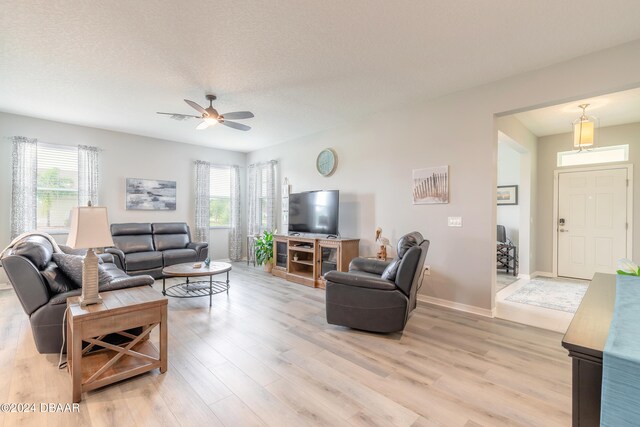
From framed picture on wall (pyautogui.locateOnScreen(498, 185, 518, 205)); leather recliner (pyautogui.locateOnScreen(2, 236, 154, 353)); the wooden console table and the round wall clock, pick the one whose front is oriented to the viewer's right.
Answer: the leather recliner

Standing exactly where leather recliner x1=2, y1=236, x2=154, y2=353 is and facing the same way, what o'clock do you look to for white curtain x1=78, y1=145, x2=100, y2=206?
The white curtain is roughly at 9 o'clock from the leather recliner.

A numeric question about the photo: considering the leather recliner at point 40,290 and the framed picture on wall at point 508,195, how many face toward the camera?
1

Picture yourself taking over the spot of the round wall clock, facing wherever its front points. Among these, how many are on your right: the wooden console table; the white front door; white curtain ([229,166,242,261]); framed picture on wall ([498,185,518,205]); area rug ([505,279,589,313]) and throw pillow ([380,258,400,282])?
1

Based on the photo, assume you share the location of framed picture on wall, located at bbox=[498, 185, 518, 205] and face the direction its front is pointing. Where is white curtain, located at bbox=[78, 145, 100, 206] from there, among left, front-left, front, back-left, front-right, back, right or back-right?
front-right

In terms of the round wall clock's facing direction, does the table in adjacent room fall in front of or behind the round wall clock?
behind

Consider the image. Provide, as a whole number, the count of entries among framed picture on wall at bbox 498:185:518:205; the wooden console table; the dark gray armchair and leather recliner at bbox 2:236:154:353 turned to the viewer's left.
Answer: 2

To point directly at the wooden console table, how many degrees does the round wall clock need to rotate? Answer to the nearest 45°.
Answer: approximately 45° to its left

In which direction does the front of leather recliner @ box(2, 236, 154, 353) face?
to the viewer's right

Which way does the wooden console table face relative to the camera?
to the viewer's left

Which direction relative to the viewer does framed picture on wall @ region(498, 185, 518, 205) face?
toward the camera

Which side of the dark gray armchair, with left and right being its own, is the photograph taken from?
left

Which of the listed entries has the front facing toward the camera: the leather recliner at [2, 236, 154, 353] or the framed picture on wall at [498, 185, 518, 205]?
the framed picture on wall

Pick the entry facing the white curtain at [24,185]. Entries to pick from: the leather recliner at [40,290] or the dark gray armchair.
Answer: the dark gray armchair

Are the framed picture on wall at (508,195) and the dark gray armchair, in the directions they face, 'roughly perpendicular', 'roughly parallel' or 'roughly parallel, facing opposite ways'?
roughly perpendicular
